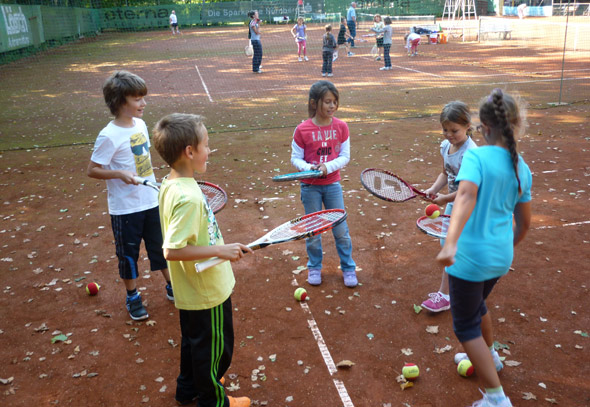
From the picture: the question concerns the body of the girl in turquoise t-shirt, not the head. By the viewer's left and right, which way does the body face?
facing away from the viewer and to the left of the viewer

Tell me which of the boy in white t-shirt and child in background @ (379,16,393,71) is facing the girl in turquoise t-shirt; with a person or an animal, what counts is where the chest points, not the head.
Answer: the boy in white t-shirt

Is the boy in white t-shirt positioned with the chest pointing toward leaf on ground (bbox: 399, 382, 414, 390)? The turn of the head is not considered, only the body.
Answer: yes

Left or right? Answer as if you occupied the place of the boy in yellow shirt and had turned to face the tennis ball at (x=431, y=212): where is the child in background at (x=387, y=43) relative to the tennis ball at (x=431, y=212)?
left

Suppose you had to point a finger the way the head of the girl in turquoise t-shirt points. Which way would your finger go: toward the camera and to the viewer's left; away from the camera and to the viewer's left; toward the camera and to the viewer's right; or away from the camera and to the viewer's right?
away from the camera and to the viewer's left

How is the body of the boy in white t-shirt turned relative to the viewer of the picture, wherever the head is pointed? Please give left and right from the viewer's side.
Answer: facing the viewer and to the right of the viewer

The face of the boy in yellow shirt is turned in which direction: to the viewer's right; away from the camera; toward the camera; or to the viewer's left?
to the viewer's right

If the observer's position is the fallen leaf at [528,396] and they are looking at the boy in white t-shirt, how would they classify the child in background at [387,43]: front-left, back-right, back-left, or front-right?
front-right

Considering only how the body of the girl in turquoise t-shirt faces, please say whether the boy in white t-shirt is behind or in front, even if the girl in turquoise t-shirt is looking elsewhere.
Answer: in front

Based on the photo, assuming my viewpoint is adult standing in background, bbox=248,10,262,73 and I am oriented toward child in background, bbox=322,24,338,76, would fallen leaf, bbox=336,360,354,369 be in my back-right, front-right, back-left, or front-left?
front-right

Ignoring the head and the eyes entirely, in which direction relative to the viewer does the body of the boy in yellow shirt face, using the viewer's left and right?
facing to the right of the viewer

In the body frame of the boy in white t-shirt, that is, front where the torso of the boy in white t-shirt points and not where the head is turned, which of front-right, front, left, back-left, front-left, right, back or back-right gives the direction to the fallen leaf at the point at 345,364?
front
